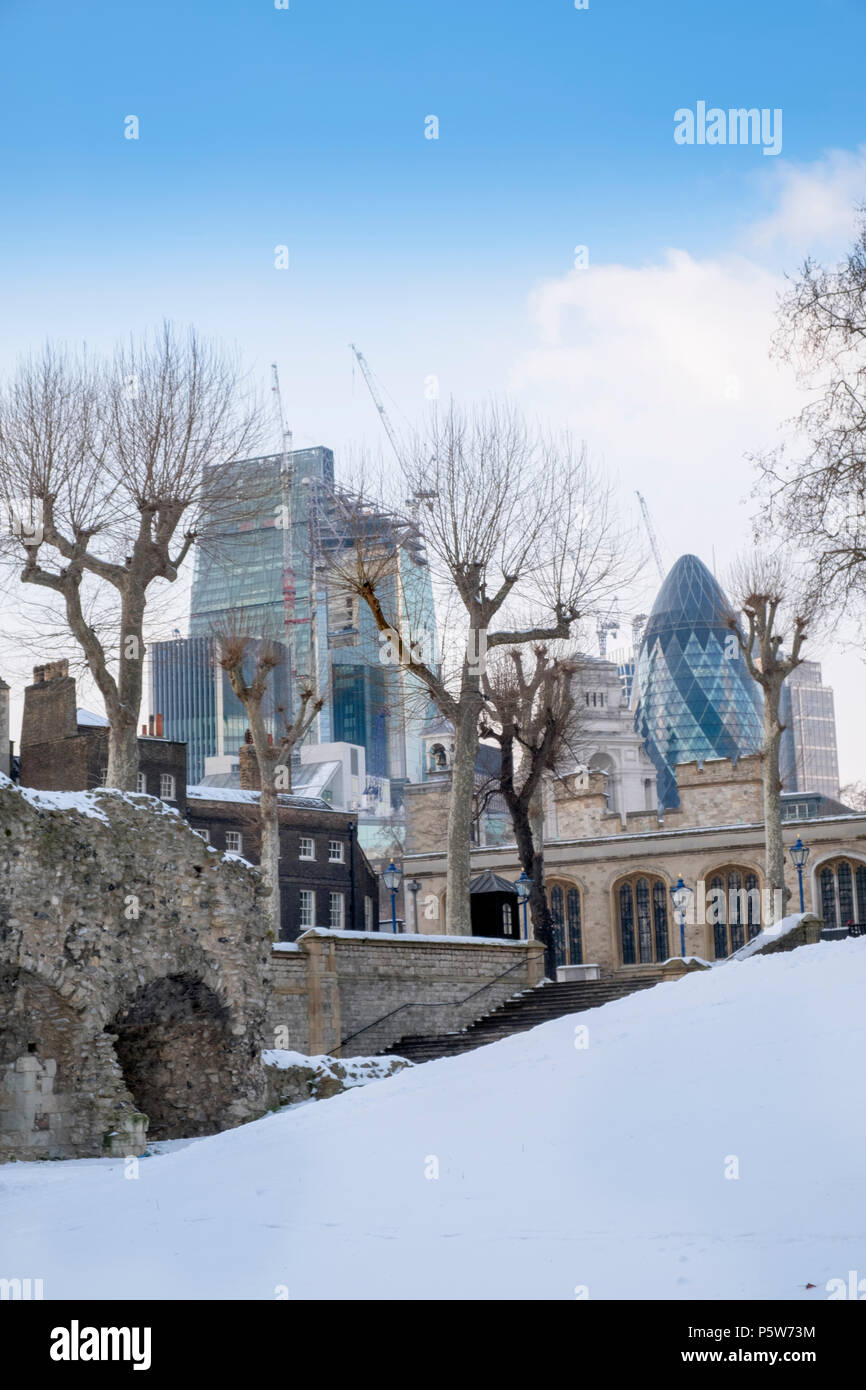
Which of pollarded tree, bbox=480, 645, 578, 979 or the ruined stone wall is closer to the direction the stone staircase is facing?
the ruined stone wall

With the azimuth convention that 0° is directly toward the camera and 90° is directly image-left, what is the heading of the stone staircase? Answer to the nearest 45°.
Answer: approximately 45°

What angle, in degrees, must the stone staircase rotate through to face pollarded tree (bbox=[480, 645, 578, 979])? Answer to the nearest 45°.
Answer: approximately 135° to its right

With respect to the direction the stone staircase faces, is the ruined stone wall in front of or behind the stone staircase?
in front
